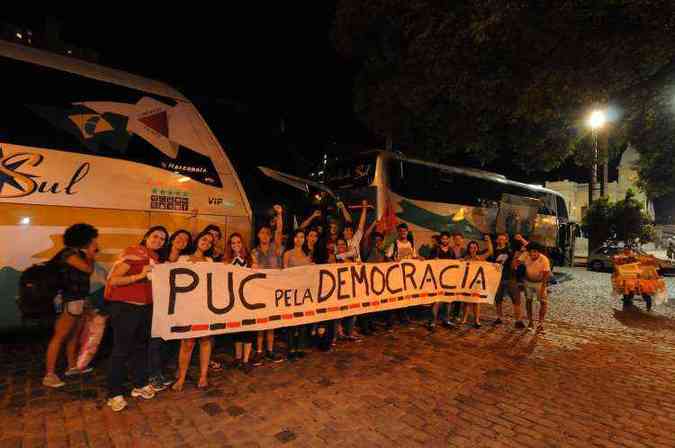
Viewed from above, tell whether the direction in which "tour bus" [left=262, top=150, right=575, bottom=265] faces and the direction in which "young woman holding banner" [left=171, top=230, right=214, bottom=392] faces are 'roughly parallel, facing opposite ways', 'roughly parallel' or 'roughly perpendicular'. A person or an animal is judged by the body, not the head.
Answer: roughly perpendicular

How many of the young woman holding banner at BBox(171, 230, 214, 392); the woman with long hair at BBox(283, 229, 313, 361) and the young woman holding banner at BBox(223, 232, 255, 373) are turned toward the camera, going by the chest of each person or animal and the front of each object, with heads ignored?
3

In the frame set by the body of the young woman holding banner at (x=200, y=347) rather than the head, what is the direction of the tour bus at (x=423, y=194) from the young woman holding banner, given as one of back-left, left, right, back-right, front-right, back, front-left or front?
back-left

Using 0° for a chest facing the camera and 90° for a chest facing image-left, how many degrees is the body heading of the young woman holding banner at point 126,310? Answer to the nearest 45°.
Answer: approximately 315°

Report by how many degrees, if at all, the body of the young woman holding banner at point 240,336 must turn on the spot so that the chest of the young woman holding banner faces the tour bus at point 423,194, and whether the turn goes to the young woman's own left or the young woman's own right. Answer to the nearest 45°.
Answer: approximately 135° to the young woman's own left

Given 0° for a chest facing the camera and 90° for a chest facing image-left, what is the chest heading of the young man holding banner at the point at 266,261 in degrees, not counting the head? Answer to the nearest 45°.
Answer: approximately 0°

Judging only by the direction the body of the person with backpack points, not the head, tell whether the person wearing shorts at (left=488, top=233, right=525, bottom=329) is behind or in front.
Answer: in front

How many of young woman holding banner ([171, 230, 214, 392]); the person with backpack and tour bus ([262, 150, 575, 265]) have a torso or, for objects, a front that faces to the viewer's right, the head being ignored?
1

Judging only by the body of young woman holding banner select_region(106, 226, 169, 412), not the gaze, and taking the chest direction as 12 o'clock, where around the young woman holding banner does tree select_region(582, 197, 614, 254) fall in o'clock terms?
The tree is roughly at 10 o'clock from the young woman holding banner.

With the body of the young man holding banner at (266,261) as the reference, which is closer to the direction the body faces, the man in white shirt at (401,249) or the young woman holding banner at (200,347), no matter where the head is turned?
the young woman holding banner
